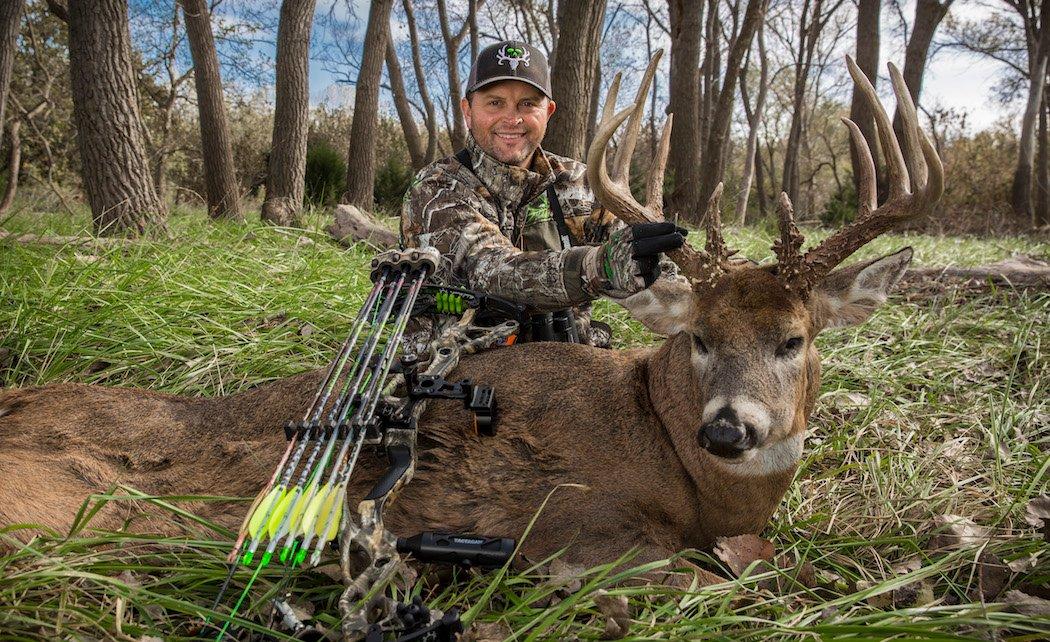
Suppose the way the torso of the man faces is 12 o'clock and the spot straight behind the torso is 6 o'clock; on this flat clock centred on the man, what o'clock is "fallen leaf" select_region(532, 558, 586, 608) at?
The fallen leaf is roughly at 1 o'clock from the man.

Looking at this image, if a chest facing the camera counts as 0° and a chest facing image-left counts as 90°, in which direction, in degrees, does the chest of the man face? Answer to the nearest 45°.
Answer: approximately 315°

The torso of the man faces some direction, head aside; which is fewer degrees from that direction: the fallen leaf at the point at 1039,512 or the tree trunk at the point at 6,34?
the fallen leaf

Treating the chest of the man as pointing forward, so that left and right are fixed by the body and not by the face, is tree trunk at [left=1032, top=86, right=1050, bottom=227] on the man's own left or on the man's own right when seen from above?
on the man's own left

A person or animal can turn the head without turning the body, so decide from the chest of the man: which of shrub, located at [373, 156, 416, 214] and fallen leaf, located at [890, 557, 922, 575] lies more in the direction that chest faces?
the fallen leaf

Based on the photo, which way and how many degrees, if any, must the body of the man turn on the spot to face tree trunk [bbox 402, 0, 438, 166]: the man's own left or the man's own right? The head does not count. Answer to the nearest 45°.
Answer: approximately 135° to the man's own left

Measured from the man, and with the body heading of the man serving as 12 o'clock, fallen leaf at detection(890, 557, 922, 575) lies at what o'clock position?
The fallen leaf is roughly at 12 o'clock from the man.

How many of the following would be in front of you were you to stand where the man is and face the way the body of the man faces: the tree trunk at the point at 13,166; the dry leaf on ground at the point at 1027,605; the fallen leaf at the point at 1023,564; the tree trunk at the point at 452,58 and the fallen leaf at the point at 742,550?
3
